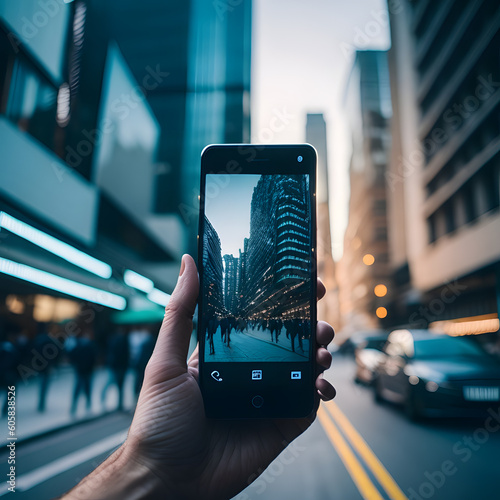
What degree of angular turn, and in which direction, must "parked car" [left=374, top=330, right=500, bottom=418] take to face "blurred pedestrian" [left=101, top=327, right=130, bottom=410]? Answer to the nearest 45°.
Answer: approximately 135° to its right

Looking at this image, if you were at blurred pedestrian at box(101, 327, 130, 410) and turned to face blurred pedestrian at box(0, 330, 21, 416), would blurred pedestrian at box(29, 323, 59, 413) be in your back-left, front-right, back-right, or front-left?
front-right

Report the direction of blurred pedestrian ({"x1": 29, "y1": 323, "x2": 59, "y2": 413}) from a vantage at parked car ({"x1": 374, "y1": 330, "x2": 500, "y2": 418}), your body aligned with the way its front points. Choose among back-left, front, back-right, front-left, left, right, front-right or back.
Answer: back-right

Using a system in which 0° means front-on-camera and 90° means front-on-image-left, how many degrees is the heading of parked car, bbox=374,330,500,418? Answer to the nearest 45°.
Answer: approximately 315°

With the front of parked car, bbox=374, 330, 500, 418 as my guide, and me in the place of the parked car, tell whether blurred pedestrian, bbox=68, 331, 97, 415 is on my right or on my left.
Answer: on my right

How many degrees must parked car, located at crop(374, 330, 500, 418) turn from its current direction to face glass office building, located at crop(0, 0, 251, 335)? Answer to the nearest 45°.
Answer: approximately 135° to its right

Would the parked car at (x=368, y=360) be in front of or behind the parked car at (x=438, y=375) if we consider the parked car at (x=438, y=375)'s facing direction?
behind

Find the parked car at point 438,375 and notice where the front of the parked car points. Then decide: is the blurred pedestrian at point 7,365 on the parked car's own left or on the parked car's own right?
on the parked car's own right
